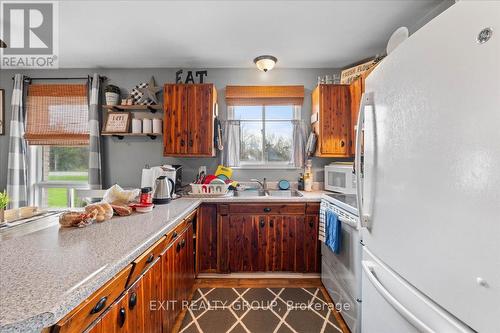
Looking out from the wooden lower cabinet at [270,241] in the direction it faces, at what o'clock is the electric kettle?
The electric kettle is roughly at 2 o'clock from the wooden lower cabinet.

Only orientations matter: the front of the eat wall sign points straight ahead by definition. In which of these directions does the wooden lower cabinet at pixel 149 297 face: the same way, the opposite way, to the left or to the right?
to the left

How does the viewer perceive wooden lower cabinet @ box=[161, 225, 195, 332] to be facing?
facing to the right of the viewer

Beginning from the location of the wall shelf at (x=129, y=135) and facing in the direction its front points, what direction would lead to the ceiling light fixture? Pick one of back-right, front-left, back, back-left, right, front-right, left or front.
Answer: front-left

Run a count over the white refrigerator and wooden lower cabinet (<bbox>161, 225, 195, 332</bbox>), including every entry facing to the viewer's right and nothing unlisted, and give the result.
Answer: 1

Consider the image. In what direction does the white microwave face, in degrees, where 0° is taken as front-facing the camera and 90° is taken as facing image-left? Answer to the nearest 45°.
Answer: approximately 45°

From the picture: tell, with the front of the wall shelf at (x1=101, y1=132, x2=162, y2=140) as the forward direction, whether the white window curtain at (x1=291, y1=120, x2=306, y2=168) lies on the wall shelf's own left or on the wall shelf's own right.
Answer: on the wall shelf's own left
